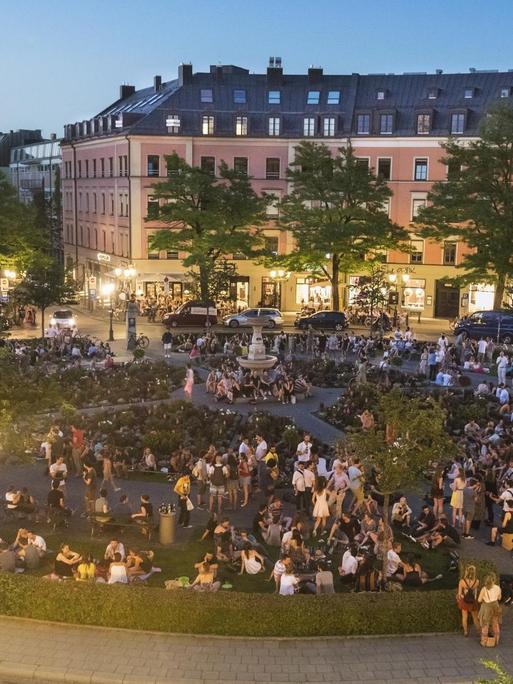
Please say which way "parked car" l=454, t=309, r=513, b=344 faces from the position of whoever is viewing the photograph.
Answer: facing to the left of the viewer

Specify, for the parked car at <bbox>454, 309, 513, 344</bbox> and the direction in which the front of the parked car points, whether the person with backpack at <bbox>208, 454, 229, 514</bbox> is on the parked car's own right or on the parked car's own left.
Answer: on the parked car's own left

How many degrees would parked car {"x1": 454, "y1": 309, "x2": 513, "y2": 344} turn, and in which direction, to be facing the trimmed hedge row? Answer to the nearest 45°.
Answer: approximately 90° to its left

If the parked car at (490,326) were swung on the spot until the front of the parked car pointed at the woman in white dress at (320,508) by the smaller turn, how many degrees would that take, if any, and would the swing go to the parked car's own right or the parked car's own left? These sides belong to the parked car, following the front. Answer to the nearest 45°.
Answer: approximately 90° to the parked car's own left

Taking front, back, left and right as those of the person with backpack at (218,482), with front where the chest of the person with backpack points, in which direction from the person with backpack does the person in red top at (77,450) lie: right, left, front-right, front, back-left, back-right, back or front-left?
front-left

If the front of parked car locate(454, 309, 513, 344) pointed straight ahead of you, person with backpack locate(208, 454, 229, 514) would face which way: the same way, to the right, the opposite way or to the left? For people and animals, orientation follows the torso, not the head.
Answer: to the right

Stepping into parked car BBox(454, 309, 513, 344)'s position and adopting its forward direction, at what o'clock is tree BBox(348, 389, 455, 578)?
The tree is roughly at 9 o'clock from the parked car.

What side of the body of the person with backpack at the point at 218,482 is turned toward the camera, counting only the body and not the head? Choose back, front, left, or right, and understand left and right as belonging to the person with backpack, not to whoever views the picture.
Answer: back

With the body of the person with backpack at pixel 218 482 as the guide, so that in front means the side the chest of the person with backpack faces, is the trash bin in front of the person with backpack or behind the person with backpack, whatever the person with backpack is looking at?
behind

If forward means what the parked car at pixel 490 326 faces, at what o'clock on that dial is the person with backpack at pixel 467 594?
The person with backpack is roughly at 9 o'clock from the parked car.

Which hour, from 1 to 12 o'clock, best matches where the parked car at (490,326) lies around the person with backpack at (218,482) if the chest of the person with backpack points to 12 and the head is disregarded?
The parked car is roughly at 1 o'clock from the person with backpack.

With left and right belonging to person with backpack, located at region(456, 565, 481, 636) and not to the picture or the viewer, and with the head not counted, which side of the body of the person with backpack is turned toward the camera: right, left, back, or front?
back

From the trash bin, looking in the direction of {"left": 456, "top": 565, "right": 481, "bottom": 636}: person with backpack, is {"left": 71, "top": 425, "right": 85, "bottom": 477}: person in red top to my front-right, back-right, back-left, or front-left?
back-left

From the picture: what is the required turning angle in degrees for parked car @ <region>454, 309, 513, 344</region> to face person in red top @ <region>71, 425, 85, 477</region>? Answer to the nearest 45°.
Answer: approximately 90° to its left

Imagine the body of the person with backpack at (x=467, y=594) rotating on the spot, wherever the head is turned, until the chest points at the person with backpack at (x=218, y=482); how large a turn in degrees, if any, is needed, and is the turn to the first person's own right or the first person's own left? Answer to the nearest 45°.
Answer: approximately 45° to the first person's own left

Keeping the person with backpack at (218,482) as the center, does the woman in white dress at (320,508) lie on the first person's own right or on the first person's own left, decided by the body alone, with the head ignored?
on the first person's own right
